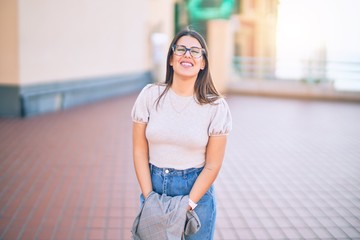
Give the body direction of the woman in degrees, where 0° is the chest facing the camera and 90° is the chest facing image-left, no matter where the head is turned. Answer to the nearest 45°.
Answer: approximately 0°
